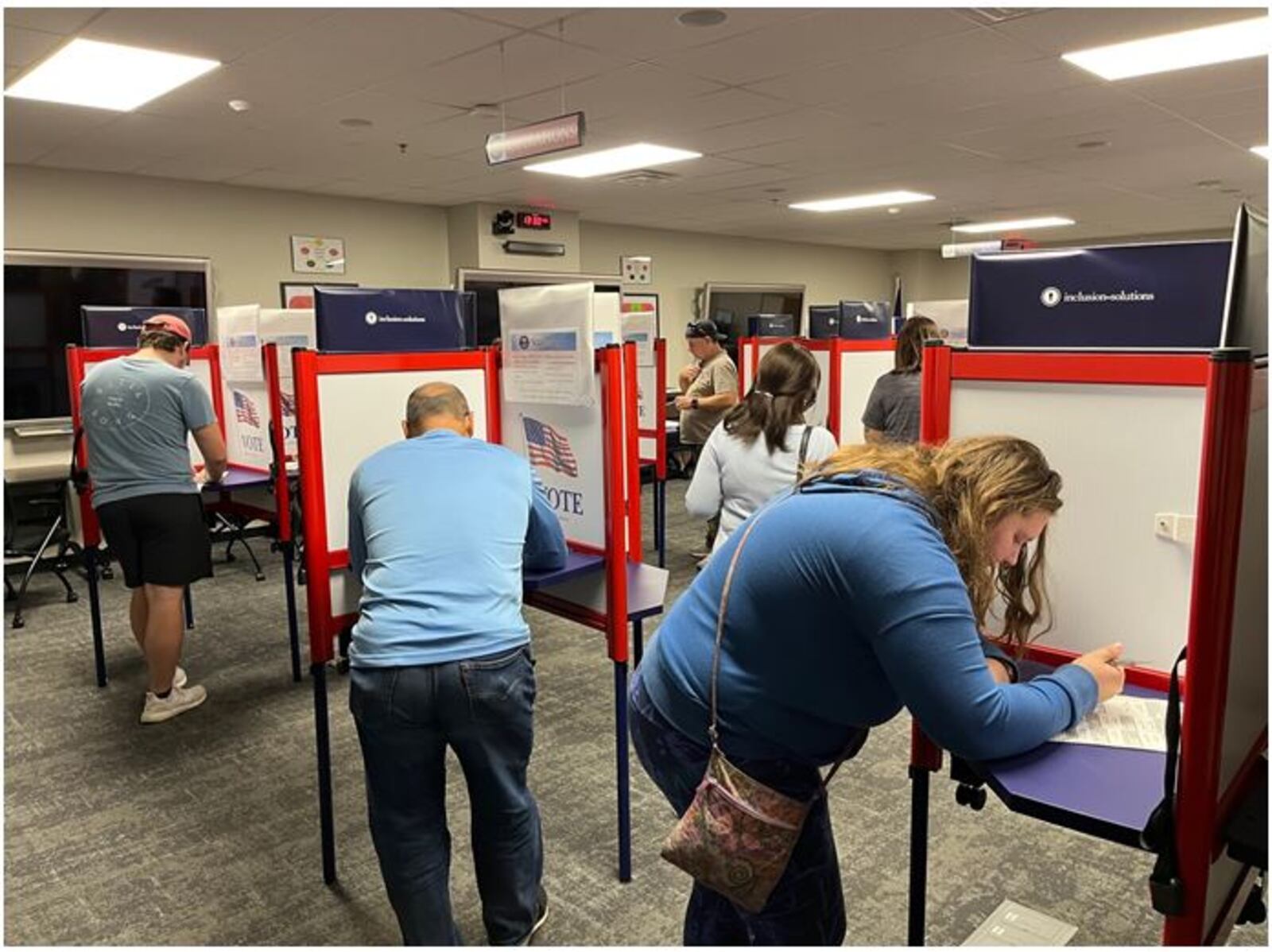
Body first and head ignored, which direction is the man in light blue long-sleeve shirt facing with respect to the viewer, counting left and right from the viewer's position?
facing away from the viewer

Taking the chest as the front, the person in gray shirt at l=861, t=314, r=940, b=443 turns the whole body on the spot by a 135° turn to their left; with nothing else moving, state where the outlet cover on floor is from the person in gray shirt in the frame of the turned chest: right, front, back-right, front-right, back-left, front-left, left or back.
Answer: left

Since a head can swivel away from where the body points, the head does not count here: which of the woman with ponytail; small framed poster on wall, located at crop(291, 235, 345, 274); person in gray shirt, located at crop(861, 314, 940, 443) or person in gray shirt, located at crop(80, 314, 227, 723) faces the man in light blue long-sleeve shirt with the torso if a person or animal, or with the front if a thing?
the small framed poster on wall

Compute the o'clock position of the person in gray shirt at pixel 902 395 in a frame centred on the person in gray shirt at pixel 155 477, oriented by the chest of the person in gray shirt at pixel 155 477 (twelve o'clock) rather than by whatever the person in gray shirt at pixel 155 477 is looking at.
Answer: the person in gray shirt at pixel 902 395 is roughly at 2 o'clock from the person in gray shirt at pixel 155 477.

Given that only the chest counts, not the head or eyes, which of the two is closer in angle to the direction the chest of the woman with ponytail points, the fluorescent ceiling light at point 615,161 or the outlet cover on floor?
the fluorescent ceiling light

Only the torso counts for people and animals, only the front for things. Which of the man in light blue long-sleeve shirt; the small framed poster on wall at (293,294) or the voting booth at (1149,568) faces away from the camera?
the man in light blue long-sleeve shirt

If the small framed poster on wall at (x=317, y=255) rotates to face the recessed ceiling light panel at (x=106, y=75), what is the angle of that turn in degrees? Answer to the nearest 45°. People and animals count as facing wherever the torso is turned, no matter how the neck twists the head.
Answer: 0° — it already faces it

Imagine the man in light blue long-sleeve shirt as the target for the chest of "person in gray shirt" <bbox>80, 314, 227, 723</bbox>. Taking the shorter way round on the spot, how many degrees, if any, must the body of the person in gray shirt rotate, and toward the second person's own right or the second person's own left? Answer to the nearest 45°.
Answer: approximately 135° to the second person's own right

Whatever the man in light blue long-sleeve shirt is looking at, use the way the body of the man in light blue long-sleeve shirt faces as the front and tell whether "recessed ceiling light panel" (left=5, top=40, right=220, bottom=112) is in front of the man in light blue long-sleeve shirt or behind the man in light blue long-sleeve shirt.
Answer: in front

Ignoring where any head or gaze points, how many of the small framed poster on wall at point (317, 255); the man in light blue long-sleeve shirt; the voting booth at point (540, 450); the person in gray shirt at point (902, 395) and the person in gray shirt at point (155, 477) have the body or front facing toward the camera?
2

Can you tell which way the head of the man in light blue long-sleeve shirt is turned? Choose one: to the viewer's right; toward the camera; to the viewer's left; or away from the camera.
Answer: away from the camera

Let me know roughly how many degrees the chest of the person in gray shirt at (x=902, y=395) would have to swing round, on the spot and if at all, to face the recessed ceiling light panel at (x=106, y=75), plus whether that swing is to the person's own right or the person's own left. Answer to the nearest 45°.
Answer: approximately 135° to the person's own left

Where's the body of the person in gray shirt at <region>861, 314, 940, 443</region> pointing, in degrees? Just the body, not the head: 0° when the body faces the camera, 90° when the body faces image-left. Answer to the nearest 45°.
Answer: approximately 225°

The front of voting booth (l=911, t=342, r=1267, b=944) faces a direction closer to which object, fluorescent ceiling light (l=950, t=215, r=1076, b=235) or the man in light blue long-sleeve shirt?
the man in light blue long-sleeve shirt

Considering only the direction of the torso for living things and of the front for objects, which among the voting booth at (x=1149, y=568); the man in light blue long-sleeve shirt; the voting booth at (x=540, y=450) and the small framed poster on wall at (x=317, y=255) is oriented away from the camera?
the man in light blue long-sleeve shirt

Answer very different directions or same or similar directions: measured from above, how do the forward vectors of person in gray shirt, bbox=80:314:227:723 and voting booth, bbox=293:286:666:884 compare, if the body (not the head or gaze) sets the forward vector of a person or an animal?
very different directions

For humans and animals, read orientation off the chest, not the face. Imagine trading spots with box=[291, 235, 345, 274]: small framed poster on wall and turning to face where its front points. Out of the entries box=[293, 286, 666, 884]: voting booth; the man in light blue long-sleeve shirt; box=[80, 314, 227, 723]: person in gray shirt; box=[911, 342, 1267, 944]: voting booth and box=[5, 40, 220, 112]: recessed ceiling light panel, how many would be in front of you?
5
